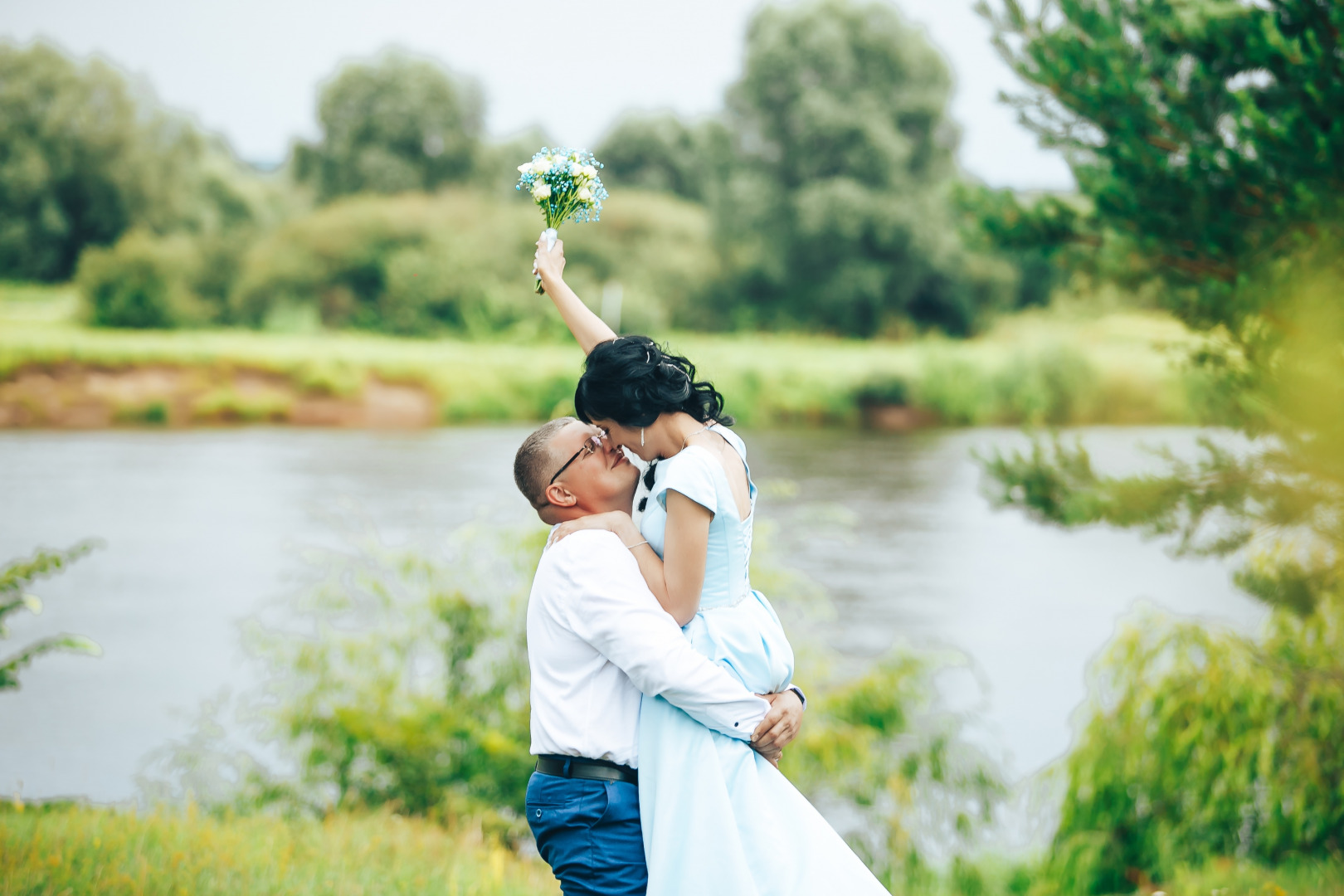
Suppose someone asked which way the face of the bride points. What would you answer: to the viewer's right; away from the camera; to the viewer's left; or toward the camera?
to the viewer's left

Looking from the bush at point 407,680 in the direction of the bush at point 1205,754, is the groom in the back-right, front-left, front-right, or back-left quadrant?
front-right

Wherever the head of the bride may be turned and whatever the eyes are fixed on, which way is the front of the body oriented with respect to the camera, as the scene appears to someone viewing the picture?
to the viewer's left

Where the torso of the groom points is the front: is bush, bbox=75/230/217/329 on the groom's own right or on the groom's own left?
on the groom's own left

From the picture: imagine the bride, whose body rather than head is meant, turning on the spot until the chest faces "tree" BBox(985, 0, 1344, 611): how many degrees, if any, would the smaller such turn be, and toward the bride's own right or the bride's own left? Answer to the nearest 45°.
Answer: approximately 135° to the bride's own right

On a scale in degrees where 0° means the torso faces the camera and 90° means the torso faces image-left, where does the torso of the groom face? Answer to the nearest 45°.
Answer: approximately 270°

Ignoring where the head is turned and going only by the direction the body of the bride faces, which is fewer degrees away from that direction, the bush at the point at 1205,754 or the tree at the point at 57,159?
the tree

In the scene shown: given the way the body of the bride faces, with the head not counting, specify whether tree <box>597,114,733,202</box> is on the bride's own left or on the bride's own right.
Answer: on the bride's own right

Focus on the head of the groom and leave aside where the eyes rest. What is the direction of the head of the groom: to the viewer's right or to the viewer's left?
to the viewer's right
